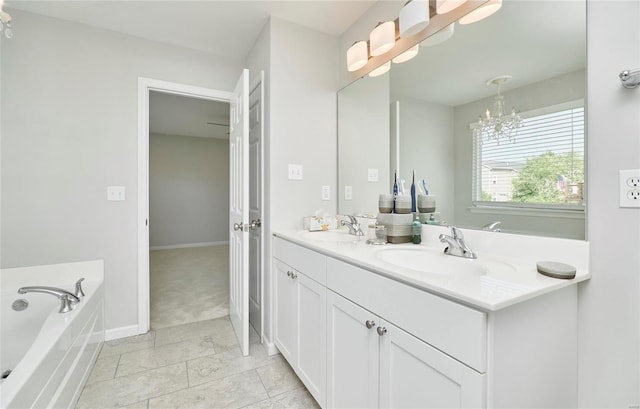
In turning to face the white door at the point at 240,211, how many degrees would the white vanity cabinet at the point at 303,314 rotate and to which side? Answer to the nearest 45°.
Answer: approximately 90° to its right

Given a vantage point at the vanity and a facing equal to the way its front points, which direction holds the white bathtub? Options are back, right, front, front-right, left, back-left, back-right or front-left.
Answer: front-right

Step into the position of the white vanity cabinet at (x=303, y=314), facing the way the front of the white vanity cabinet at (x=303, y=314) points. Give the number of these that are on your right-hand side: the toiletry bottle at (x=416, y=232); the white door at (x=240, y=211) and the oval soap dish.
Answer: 1

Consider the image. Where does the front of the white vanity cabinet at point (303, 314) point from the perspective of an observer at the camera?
facing the viewer and to the left of the viewer

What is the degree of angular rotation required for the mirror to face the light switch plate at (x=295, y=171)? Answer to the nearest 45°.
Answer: approximately 45° to its right

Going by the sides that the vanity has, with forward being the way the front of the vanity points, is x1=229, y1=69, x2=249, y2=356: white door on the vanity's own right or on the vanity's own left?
on the vanity's own right
